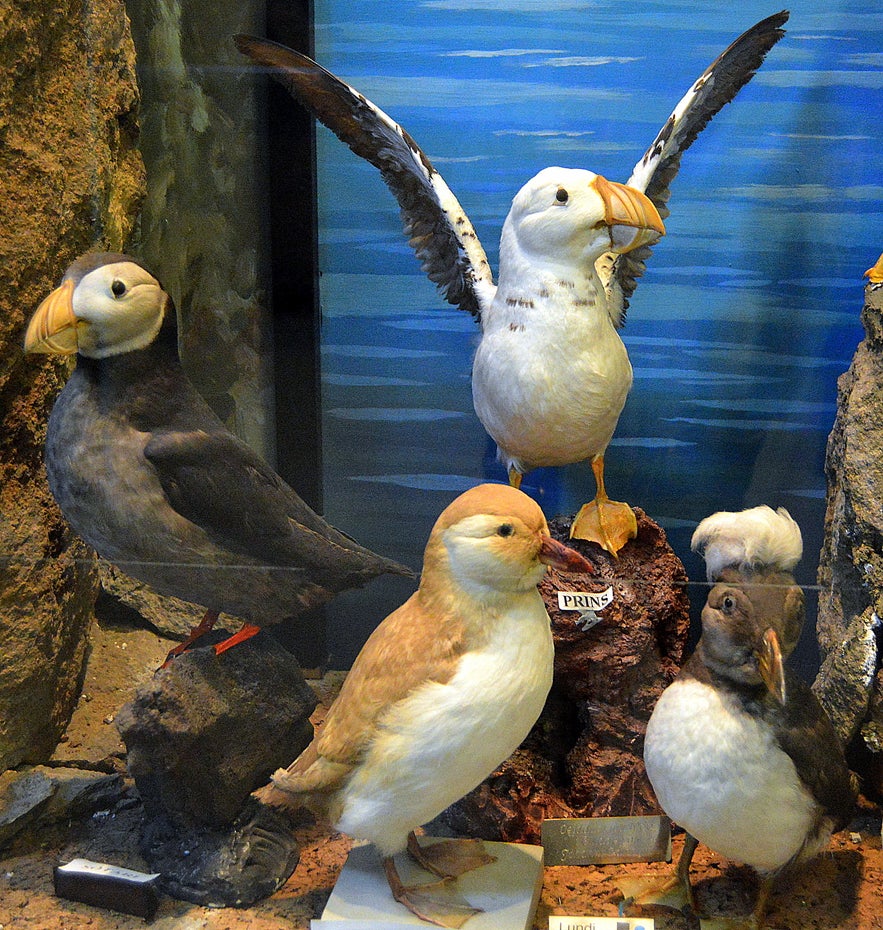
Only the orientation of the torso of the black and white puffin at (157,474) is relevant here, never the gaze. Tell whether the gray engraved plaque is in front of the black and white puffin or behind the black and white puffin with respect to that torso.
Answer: behind

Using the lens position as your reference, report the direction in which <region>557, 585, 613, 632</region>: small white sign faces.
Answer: facing the viewer

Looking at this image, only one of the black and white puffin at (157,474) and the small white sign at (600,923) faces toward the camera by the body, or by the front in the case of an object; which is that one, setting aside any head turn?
the small white sign

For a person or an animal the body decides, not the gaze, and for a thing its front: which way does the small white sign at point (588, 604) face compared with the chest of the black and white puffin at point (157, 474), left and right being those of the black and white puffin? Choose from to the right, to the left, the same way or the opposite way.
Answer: to the left

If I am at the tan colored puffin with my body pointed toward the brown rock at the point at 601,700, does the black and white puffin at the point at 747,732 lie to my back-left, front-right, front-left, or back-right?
front-right

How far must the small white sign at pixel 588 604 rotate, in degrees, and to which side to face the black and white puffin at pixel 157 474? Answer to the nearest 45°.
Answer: approximately 45° to its right

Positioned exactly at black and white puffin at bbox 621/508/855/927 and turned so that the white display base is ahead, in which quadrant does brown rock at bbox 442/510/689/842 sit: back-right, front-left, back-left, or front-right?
front-right

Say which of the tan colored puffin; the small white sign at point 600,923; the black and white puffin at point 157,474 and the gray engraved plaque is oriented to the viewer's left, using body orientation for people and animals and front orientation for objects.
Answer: the black and white puffin

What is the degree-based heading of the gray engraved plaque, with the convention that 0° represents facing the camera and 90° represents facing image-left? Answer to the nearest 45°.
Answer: approximately 0°

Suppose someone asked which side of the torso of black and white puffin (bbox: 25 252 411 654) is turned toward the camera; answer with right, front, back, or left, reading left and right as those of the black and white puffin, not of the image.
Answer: left
